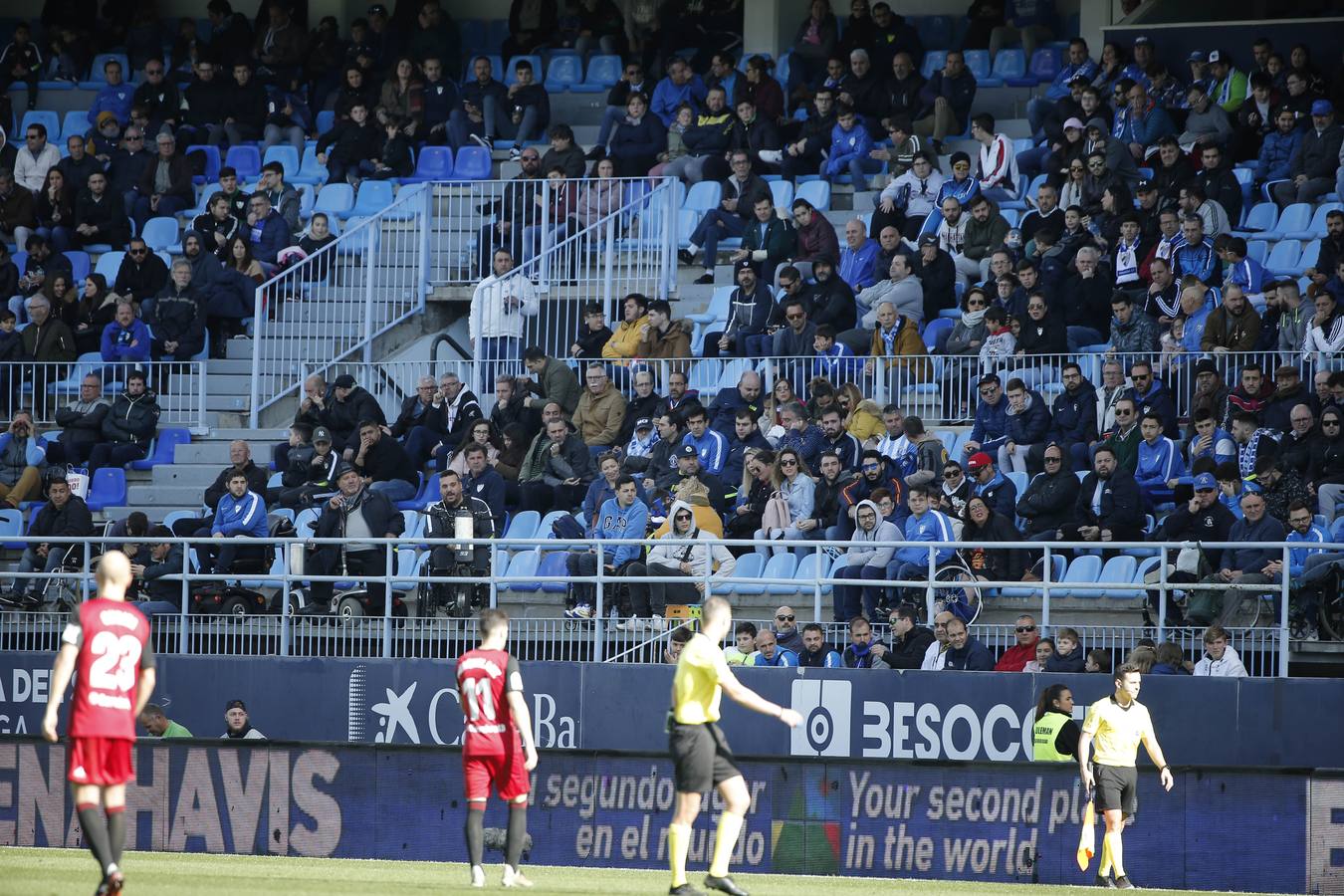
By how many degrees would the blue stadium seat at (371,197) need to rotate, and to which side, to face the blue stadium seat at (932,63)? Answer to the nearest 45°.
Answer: approximately 135° to its left

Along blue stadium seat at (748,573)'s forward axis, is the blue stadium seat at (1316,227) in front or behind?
behind

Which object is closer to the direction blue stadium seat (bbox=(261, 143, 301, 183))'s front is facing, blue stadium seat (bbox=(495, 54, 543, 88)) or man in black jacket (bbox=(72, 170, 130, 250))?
the man in black jacket

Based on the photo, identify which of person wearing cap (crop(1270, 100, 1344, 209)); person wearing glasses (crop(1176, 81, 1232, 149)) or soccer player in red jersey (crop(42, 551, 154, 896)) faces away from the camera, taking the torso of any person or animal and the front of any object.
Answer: the soccer player in red jersey

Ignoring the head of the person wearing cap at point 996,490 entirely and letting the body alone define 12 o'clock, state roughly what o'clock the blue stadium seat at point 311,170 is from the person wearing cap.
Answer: The blue stadium seat is roughly at 3 o'clock from the person wearing cap.

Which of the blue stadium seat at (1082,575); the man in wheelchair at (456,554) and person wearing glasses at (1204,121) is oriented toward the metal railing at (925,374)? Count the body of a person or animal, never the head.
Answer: the person wearing glasses

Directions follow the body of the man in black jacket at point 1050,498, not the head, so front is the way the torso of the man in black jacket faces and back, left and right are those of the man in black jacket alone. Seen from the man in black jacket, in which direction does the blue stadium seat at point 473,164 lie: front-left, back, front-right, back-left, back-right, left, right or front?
right

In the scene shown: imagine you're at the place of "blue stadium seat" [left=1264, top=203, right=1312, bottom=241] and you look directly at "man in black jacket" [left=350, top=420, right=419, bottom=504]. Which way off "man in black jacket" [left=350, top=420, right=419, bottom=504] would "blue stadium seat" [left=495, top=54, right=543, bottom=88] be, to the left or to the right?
right

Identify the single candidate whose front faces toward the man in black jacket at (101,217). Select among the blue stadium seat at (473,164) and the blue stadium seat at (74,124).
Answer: the blue stadium seat at (74,124)

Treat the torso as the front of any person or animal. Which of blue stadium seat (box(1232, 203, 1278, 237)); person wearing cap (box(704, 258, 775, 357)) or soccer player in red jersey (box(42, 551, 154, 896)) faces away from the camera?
the soccer player in red jersey

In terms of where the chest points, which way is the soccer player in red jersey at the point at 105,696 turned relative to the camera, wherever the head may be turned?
away from the camera

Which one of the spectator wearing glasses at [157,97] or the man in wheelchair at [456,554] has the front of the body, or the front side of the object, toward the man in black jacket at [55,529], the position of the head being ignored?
the spectator wearing glasses
